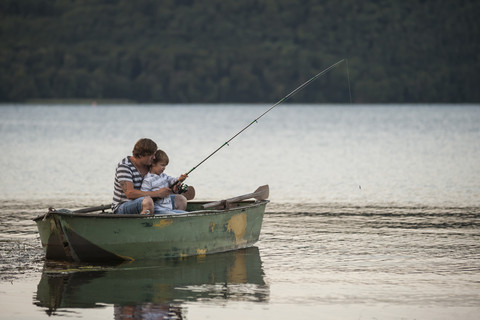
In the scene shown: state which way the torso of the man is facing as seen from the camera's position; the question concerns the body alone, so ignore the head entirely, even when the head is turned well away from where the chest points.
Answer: to the viewer's right
